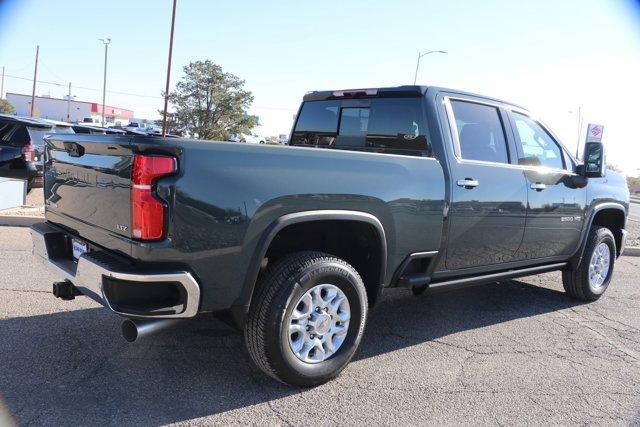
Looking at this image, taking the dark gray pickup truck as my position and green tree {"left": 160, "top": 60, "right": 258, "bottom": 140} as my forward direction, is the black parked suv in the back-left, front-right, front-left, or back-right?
front-left

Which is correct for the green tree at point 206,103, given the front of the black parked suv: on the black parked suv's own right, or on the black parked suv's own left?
on the black parked suv's own right

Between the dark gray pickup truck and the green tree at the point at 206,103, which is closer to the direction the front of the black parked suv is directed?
the green tree

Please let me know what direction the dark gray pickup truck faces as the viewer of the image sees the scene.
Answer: facing away from the viewer and to the right of the viewer

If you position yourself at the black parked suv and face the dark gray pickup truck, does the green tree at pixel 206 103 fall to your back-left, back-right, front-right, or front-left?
back-left

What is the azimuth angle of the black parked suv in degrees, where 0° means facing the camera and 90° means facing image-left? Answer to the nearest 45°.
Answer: approximately 135°

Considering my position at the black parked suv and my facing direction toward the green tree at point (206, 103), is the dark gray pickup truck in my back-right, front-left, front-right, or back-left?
back-right

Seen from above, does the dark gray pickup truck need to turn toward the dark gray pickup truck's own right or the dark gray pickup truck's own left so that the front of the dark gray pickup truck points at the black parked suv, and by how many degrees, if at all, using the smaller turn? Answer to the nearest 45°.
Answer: approximately 90° to the dark gray pickup truck's own left

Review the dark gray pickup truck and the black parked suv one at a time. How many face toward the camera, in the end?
0

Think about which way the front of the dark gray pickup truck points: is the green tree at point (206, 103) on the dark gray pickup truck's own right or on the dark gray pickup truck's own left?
on the dark gray pickup truck's own left
